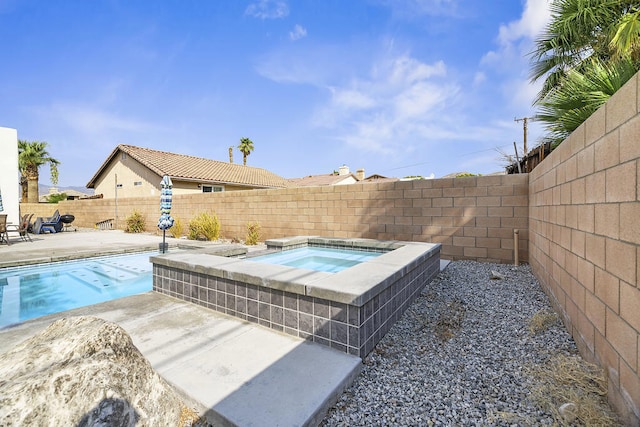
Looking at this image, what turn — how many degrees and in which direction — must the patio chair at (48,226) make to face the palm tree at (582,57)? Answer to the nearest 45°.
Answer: approximately 135° to its left

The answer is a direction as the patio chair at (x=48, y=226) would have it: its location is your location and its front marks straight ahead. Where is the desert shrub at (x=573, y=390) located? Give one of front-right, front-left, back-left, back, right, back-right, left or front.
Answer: left

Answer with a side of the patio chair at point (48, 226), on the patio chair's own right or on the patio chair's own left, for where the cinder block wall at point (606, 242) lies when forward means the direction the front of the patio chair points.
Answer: on the patio chair's own left

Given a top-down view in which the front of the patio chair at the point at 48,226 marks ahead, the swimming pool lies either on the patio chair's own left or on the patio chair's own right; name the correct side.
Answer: on the patio chair's own left

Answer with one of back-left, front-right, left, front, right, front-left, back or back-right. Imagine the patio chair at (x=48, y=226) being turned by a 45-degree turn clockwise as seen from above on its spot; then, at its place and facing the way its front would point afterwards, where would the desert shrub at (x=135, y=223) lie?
back

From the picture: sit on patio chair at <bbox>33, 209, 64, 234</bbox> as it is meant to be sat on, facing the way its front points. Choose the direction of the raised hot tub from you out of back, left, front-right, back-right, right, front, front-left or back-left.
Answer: left

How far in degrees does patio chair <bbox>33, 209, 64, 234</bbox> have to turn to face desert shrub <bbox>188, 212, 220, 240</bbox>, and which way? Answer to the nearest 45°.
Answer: approximately 135° to its left
